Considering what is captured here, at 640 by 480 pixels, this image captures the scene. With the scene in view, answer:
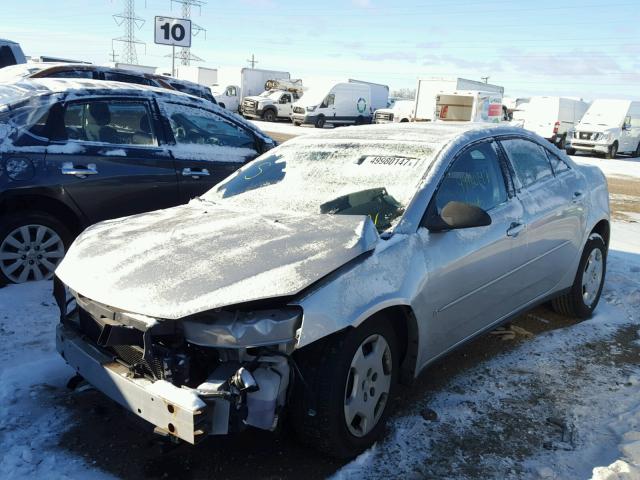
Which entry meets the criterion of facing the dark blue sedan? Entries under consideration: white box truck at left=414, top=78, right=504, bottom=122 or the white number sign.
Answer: the white number sign

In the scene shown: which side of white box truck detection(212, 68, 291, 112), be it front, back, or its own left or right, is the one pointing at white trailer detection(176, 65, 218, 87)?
right

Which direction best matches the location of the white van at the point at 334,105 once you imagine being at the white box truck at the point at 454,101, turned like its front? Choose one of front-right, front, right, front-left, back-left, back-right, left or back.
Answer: left

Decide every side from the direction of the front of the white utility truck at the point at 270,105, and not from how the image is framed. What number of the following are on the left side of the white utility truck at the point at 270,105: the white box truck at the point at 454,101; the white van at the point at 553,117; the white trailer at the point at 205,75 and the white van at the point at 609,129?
3

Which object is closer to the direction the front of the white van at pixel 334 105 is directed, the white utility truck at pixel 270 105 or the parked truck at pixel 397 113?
the white utility truck

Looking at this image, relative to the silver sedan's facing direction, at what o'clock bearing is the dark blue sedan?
The dark blue sedan is roughly at 3 o'clock from the silver sedan.

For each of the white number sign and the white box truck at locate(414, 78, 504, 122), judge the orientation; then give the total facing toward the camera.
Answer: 1

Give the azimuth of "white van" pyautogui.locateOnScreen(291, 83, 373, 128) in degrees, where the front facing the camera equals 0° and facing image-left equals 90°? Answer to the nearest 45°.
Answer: approximately 45°
